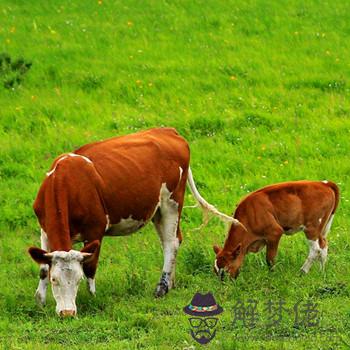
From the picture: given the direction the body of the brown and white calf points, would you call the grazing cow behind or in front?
in front

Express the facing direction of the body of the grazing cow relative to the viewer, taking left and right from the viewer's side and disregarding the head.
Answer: facing the viewer and to the left of the viewer

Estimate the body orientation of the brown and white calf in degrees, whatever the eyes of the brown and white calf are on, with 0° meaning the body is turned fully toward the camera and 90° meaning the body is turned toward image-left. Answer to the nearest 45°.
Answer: approximately 90°

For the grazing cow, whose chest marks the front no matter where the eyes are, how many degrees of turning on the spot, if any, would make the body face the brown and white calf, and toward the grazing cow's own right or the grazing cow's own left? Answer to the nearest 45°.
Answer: approximately 135° to the grazing cow's own left

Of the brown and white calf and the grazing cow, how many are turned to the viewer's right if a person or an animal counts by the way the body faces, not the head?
0
